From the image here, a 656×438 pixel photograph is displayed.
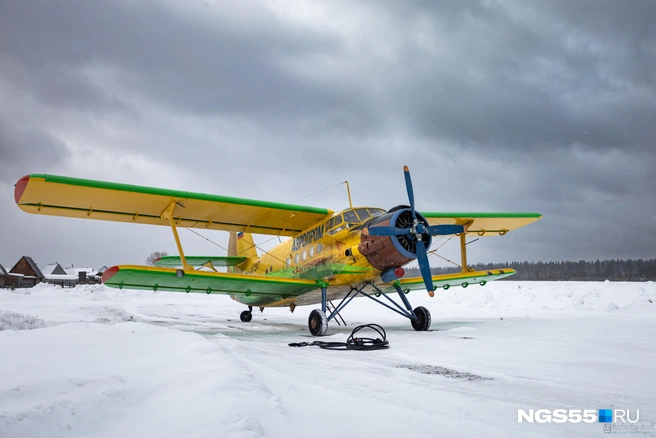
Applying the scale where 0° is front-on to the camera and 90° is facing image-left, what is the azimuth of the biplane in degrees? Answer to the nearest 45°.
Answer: approximately 315°
